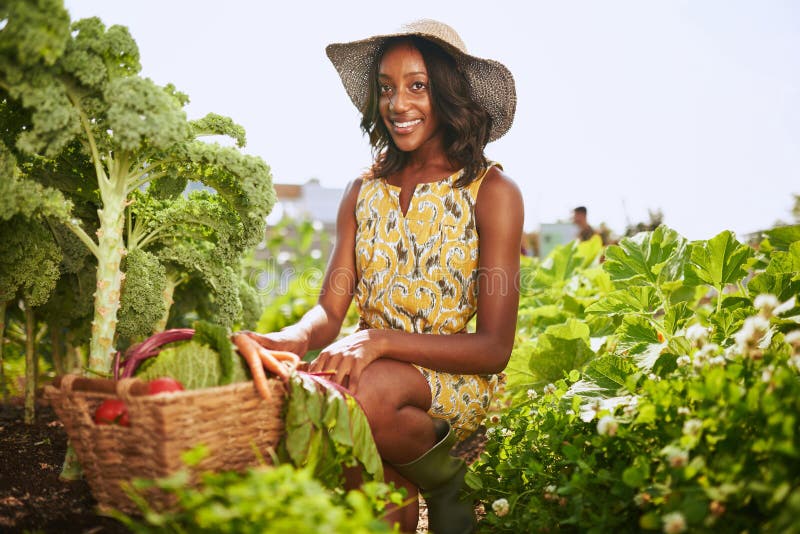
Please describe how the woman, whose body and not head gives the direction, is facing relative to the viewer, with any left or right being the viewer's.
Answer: facing the viewer and to the left of the viewer

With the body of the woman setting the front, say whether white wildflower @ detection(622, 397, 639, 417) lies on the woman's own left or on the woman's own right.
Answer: on the woman's own left

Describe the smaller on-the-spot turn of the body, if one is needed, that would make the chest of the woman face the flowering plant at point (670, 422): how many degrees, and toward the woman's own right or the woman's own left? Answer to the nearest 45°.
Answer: approximately 90° to the woman's own left

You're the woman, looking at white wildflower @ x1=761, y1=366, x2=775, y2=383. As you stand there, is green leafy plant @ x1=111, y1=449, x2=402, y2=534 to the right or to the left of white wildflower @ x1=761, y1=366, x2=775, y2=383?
right

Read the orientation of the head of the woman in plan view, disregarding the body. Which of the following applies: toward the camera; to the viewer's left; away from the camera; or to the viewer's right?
toward the camera

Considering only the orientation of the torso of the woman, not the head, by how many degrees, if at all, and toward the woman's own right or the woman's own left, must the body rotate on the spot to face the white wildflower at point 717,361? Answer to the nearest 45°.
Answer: approximately 90° to the woman's own left

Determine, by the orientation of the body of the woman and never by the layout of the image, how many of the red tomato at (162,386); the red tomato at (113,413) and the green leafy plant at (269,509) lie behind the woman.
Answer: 0

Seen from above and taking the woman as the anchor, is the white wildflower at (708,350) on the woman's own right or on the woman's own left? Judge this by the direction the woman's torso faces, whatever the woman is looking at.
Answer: on the woman's own left

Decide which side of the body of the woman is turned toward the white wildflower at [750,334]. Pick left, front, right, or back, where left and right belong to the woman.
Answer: left

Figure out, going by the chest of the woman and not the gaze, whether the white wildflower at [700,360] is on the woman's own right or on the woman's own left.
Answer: on the woman's own left

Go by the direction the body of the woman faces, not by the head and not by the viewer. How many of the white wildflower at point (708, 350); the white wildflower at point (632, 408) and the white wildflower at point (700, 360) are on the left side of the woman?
3

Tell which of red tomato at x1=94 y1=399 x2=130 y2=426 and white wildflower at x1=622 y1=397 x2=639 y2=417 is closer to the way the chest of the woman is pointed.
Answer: the red tomato

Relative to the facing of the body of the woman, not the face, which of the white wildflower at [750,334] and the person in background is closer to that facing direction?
the white wildflower

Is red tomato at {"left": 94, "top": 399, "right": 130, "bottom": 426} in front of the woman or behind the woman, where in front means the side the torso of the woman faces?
in front
